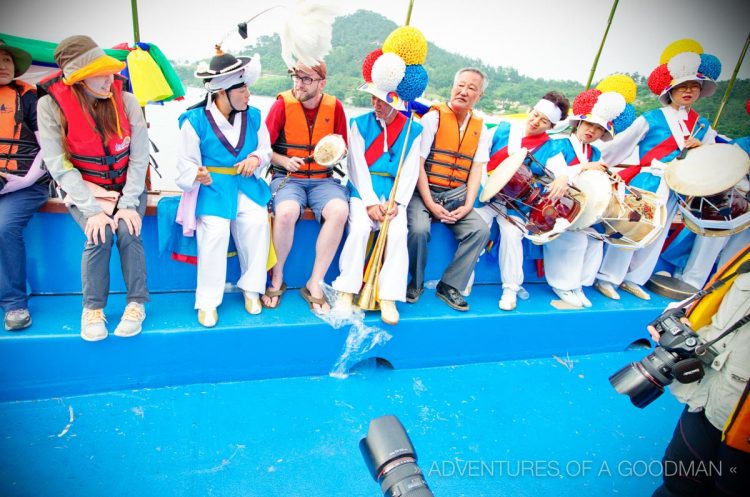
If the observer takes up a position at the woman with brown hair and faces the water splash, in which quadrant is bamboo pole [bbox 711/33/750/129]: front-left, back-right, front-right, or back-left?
front-left

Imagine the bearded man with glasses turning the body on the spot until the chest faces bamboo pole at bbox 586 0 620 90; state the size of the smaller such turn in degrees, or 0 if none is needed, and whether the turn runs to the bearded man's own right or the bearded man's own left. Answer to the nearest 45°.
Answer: approximately 135° to the bearded man's own left

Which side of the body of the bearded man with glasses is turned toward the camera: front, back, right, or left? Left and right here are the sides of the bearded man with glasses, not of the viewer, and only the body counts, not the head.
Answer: front

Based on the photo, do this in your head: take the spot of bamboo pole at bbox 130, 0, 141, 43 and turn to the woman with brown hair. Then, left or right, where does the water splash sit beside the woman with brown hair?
left

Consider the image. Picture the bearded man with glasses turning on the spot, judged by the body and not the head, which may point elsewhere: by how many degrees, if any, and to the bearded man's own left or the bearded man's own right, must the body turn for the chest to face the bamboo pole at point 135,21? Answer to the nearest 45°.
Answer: approximately 90° to the bearded man's own right

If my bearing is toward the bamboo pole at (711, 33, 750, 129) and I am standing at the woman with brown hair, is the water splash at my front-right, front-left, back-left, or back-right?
front-right
